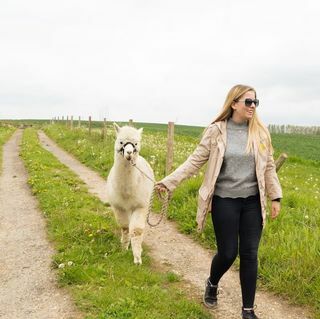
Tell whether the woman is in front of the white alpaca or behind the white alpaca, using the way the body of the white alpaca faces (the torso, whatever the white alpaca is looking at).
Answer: in front

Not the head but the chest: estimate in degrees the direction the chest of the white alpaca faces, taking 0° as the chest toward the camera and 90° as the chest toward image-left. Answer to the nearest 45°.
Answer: approximately 0°
